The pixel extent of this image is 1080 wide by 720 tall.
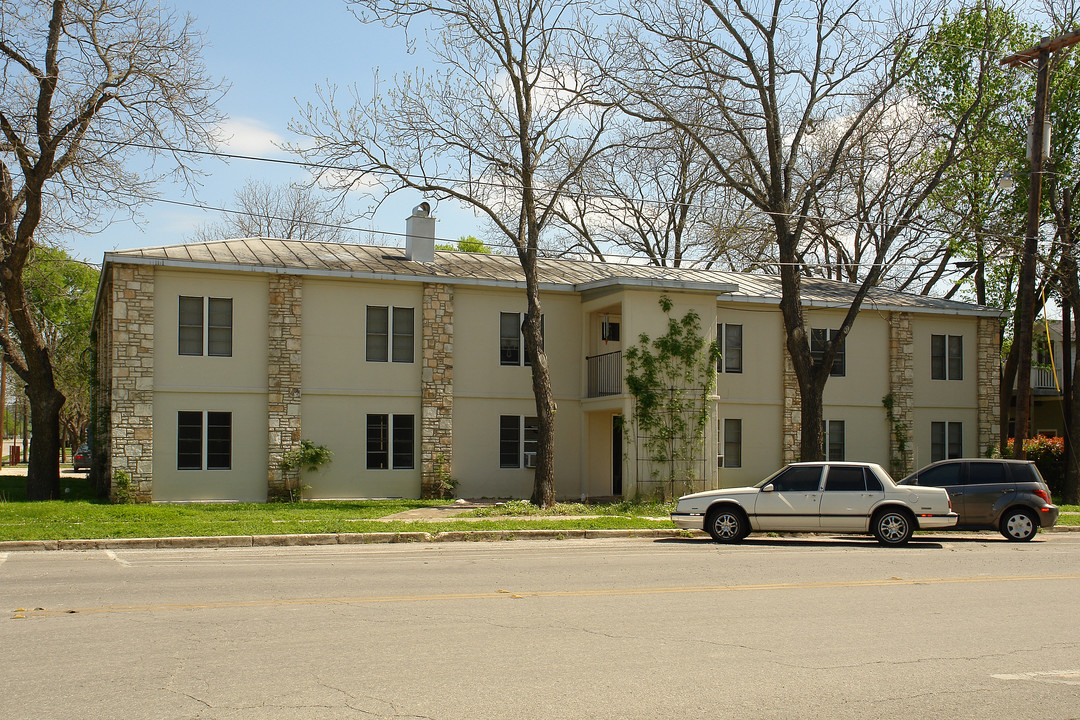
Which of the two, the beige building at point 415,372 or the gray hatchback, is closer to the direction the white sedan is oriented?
the beige building

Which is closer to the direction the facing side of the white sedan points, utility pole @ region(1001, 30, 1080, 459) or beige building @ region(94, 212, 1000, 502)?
the beige building

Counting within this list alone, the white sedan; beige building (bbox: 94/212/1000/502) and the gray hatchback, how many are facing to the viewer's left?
2

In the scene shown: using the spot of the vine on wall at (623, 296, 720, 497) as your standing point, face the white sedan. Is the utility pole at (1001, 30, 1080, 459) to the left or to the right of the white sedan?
left

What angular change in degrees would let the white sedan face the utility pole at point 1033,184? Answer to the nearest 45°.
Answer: approximately 135° to its right

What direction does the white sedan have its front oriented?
to the viewer's left

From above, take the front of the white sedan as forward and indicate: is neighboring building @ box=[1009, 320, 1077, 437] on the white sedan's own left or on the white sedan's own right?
on the white sedan's own right

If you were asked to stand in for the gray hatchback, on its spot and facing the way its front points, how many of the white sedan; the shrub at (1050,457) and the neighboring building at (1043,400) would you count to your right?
2

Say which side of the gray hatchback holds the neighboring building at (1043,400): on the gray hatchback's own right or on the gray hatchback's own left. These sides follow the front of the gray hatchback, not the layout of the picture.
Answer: on the gray hatchback's own right

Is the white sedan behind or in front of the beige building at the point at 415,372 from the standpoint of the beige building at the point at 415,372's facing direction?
in front

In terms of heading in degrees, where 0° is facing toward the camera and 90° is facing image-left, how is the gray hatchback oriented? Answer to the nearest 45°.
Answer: approximately 90°
